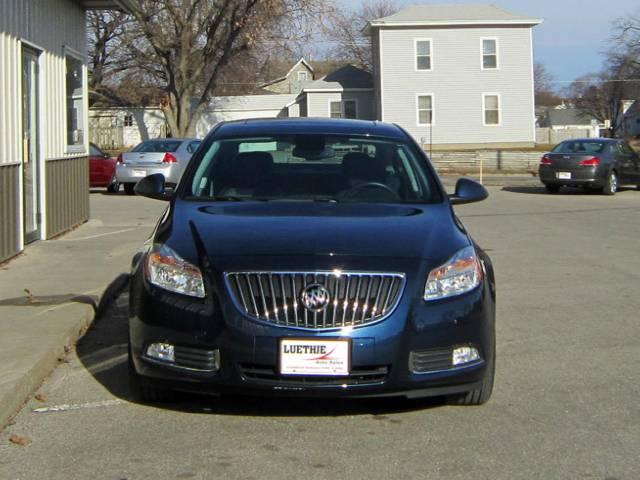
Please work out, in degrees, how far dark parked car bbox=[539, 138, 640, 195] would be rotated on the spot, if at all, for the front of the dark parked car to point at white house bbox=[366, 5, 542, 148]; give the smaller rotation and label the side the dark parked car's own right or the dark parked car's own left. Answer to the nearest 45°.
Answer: approximately 45° to the dark parked car's own left

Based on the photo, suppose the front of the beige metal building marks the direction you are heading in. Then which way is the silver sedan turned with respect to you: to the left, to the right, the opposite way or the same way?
to the left

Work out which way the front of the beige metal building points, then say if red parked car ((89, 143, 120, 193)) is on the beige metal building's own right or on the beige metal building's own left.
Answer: on the beige metal building's own left

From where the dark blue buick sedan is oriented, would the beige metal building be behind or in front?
behind

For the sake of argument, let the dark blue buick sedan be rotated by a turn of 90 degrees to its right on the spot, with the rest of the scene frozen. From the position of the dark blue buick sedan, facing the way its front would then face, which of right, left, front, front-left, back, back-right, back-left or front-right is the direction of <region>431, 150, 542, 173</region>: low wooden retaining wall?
right

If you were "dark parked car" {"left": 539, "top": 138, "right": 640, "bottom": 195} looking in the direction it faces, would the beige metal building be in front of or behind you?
behind

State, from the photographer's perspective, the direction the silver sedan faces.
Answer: facing away from the viewer and to the right of the viewer

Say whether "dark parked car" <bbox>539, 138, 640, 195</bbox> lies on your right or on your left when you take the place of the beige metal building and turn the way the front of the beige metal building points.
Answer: on your left

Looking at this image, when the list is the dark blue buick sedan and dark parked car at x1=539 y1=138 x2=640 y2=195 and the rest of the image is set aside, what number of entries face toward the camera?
1

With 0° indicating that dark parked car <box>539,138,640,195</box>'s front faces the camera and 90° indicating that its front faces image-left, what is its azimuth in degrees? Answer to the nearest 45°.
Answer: approximately 225°

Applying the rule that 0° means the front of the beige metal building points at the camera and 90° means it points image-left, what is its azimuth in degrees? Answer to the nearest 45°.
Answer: approximately 315°
